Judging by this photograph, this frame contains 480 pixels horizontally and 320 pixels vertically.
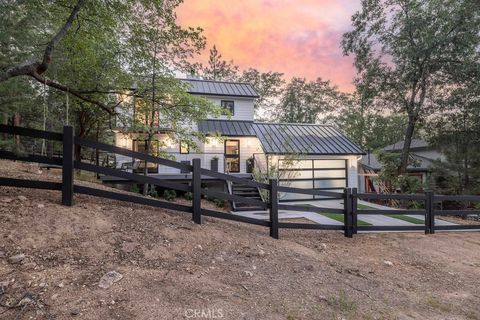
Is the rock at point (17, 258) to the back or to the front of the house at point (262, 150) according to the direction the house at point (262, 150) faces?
to the front

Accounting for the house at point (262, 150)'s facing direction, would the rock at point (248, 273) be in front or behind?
in front

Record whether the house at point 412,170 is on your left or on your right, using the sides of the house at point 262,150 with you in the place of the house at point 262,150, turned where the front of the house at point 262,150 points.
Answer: on your left

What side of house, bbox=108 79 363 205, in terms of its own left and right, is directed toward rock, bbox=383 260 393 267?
front

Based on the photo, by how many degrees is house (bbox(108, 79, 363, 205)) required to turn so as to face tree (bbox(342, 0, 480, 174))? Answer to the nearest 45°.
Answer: approximately 90° to its left

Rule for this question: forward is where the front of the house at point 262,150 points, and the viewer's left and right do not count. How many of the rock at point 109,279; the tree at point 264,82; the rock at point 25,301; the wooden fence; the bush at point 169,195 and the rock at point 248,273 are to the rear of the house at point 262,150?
1

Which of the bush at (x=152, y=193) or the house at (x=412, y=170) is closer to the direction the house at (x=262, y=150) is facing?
the bush

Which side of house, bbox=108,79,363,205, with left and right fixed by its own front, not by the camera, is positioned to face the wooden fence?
front

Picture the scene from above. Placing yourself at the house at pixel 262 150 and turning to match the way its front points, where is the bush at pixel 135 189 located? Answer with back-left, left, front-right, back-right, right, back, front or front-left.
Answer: front-right

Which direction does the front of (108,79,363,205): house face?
toward the camera

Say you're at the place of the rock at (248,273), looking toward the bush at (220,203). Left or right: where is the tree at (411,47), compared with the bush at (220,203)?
right

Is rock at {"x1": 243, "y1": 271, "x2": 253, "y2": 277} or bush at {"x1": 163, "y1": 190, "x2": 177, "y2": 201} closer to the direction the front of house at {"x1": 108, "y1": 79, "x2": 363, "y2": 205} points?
the rock
